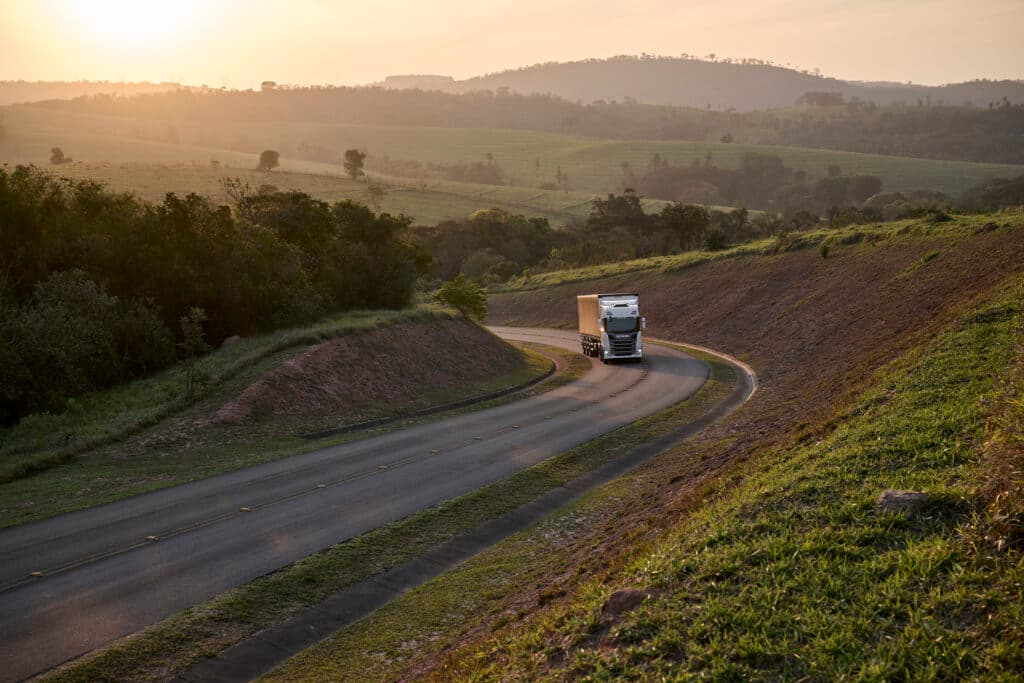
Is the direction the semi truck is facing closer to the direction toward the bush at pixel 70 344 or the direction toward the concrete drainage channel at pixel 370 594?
the concrete drainage channel

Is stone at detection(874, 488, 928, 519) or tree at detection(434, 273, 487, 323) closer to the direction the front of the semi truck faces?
the stone

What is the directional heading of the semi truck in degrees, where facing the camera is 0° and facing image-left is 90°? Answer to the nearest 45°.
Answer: approximately 0°

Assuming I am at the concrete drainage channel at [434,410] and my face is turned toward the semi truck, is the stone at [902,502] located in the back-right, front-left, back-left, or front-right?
back-right

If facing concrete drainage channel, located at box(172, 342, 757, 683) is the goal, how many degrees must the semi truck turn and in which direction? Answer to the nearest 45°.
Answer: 0° — it already faces it

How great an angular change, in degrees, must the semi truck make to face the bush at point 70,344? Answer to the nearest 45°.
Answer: approximately 45° to its right

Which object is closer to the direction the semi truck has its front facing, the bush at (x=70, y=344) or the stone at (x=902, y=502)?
the stone

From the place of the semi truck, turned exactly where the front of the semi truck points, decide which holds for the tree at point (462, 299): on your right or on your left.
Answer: on your right

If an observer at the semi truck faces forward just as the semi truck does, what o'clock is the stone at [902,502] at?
The stone is roughly at 12 o'clock from the semi truck.

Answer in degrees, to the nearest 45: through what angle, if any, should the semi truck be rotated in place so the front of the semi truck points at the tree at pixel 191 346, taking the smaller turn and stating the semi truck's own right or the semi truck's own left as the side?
approximately 45° to the semi truck's own right

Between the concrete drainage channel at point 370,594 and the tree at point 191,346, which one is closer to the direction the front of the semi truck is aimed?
the concrete drainage channel
